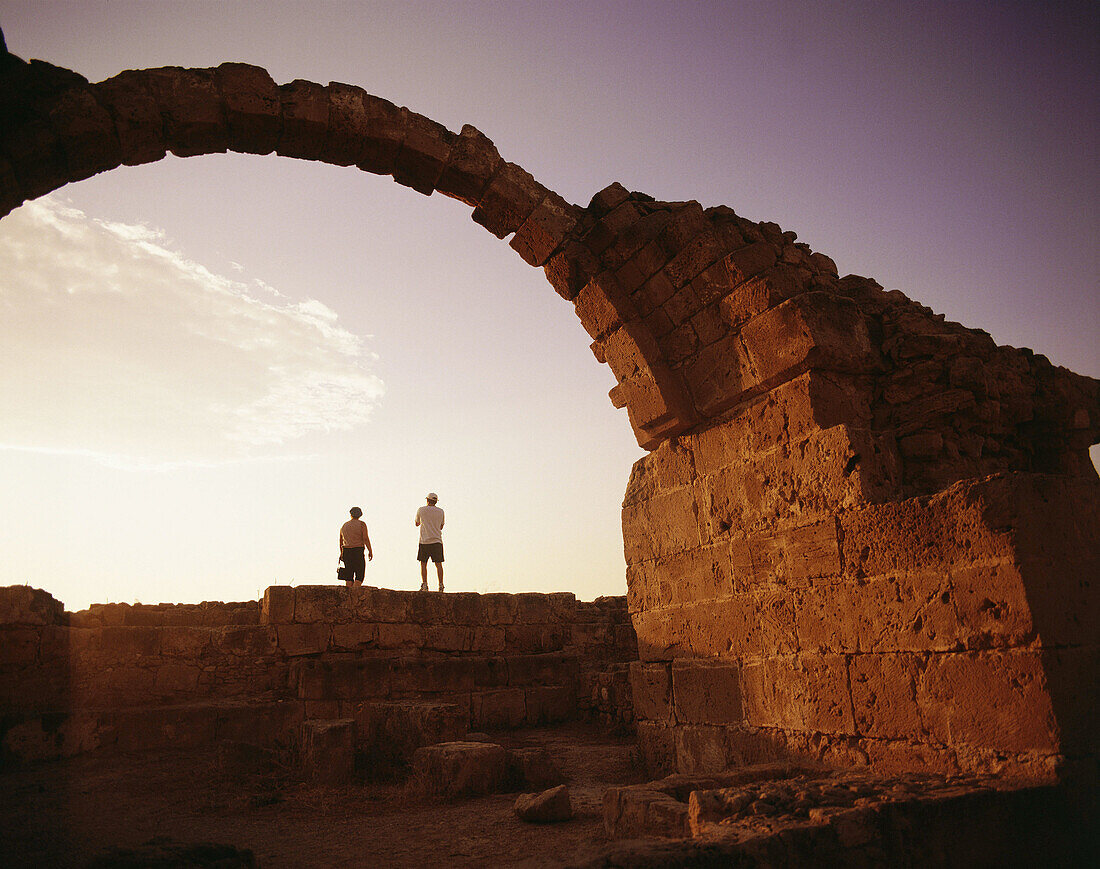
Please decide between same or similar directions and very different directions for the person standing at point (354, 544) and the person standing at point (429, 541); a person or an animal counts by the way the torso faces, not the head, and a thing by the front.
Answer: same or similar directions

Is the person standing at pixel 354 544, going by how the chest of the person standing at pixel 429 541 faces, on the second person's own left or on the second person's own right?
on the second person's own left

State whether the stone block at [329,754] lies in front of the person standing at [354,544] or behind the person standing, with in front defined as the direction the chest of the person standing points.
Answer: behind

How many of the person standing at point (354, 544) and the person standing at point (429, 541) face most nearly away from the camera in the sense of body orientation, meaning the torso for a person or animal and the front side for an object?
2

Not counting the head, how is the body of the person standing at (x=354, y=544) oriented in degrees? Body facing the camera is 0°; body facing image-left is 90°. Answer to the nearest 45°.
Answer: approximately 180°

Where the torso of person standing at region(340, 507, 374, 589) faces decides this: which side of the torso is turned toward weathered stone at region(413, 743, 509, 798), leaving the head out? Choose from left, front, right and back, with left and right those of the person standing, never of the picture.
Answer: back

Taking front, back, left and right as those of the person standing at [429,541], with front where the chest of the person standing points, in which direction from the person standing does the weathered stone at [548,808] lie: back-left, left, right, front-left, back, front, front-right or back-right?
back

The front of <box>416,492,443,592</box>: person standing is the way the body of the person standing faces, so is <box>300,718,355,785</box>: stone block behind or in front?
behind

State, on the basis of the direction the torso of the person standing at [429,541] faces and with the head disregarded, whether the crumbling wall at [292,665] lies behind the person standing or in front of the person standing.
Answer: behind

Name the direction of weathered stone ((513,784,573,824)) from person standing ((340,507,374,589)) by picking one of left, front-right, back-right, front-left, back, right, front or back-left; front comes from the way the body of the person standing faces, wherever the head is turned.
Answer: back

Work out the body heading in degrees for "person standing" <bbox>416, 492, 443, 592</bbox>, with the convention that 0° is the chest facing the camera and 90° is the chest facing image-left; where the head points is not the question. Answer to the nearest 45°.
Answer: approximately 180°
